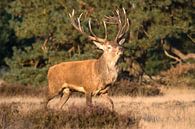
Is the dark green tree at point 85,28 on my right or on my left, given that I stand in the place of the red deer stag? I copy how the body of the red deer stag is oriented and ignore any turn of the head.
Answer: on my left

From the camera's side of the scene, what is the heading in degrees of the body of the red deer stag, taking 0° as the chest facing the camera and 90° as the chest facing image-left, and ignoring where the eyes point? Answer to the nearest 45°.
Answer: approximately 270°
